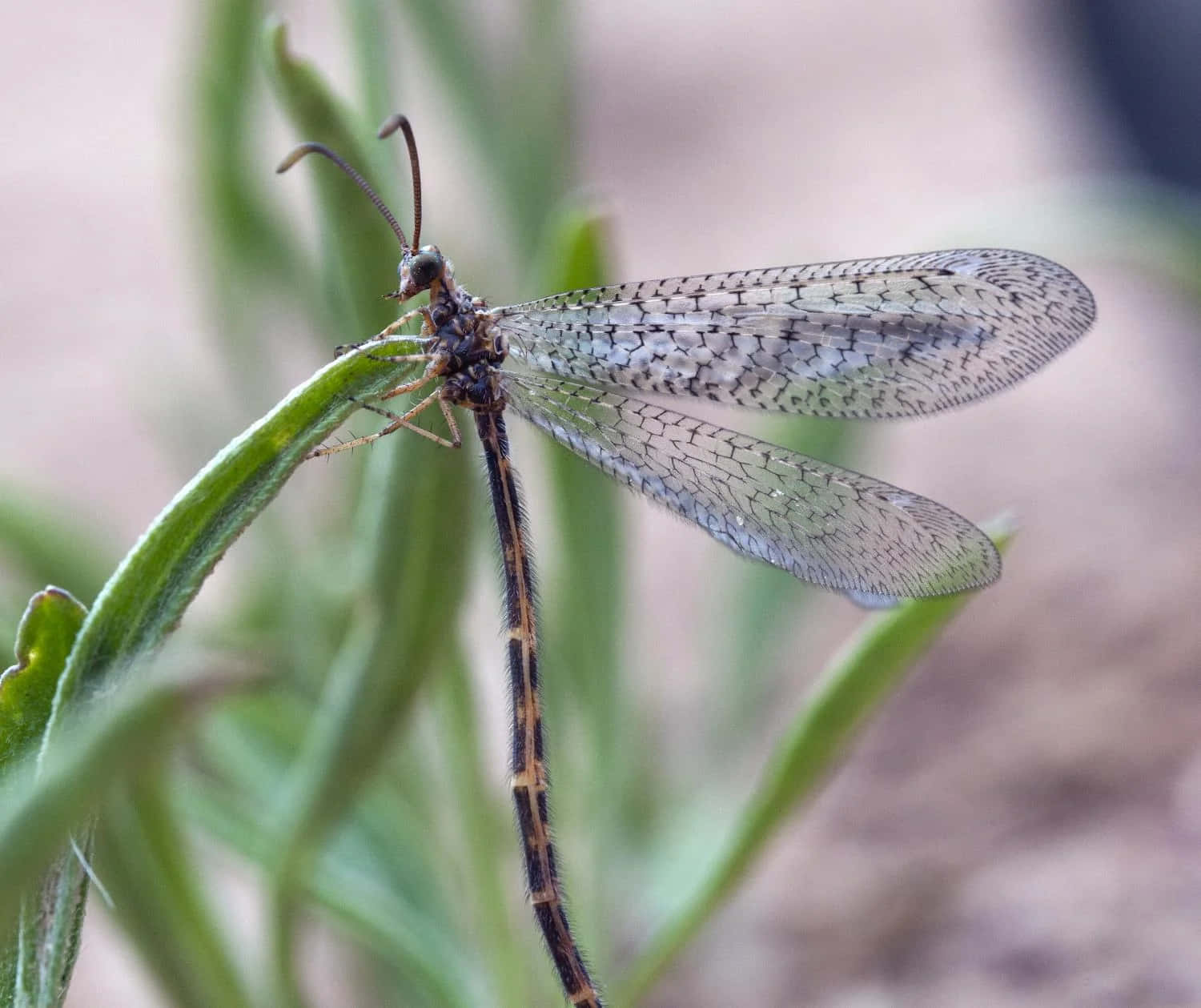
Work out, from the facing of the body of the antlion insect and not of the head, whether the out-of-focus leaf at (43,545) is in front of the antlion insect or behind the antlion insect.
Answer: in front

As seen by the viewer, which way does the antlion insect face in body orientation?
to the viewer's left
